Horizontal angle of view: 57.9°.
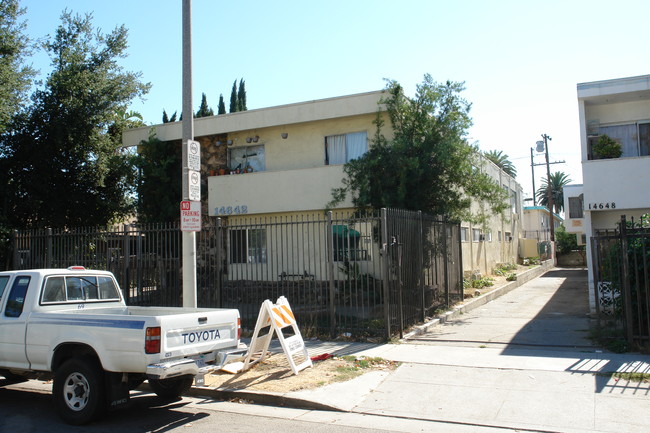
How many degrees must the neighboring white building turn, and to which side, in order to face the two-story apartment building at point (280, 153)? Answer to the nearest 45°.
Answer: approximately 90° to its right

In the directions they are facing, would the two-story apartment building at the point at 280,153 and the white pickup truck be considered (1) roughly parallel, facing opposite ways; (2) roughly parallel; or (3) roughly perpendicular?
roughly perpendicular

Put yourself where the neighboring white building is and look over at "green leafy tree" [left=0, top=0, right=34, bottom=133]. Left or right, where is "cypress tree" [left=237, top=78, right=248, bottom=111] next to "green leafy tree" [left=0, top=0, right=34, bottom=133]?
right

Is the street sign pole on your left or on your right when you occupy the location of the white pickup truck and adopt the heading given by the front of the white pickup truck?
on your right

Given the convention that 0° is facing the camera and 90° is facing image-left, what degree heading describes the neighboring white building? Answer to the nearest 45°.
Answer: approximately 0°

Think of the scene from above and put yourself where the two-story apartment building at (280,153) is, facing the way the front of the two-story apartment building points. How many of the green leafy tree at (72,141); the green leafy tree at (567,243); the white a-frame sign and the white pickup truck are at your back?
1

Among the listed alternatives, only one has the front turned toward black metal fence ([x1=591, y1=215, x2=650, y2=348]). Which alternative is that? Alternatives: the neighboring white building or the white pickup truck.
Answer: the neighboring white building

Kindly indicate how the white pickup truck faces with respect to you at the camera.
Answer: facing away from the viewer and to the left of the viewer

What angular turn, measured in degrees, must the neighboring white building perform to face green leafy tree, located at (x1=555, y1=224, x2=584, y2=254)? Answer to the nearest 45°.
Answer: approximately 180°

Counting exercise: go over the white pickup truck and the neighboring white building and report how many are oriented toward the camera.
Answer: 1
